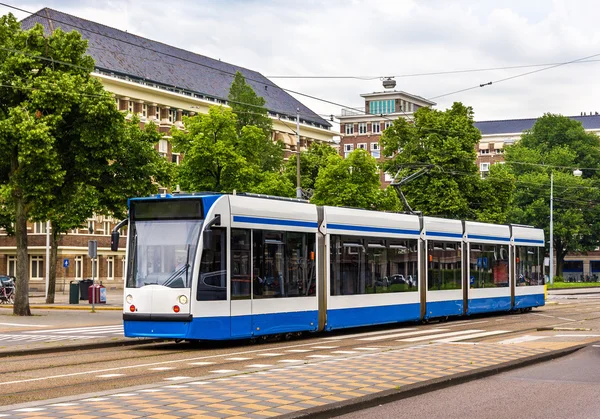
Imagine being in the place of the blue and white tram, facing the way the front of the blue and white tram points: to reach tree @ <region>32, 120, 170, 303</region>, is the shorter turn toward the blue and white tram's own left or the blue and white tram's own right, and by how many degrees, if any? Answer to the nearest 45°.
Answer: approximately 90° to the blue and white tram's own right

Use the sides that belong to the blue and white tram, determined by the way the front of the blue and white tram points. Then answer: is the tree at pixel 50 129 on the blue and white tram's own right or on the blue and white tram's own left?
on the blue and white tram's own right

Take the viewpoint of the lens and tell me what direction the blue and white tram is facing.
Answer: facing the viewer and to the left of the viewer

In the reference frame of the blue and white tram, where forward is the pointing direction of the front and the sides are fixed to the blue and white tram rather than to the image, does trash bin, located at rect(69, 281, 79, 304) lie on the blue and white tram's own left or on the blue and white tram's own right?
on the blue and white tram's own right
